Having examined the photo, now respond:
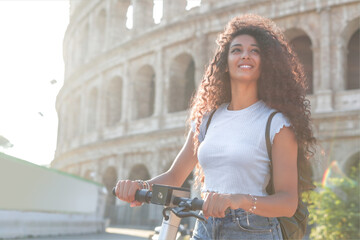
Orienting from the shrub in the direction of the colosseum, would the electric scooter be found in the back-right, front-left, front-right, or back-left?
back-left

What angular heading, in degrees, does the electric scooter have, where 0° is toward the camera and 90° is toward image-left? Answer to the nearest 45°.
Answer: approximately 45°

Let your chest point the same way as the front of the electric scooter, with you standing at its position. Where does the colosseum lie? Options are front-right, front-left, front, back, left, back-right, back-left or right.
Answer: back-right

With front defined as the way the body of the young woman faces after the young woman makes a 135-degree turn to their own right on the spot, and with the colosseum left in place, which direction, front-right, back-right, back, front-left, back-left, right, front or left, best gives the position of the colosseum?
front
